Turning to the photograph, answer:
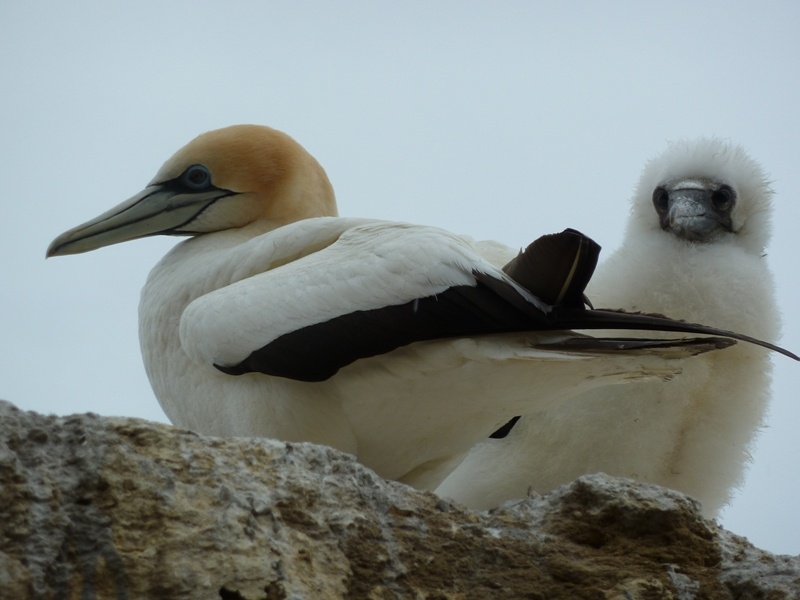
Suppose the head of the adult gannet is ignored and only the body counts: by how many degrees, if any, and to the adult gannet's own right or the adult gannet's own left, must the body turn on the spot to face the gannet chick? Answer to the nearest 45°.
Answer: approximately 135° to the adult gannet's own right

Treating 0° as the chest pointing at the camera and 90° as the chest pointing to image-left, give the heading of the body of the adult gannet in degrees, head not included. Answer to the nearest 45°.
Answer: approximately 90°
